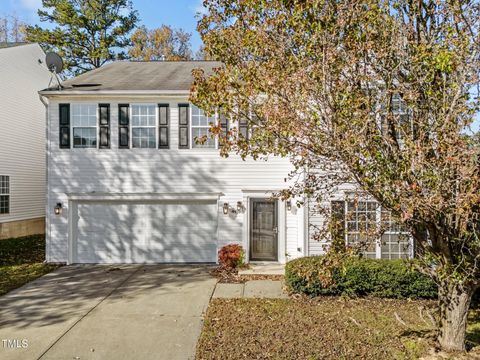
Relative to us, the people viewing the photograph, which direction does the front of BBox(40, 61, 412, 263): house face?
facing the viewer

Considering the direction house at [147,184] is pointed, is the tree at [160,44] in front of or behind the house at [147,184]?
behind

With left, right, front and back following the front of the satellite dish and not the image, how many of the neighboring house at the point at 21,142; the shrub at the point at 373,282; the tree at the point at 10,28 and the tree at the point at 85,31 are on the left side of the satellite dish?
1

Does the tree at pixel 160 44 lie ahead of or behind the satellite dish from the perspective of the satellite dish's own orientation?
behind

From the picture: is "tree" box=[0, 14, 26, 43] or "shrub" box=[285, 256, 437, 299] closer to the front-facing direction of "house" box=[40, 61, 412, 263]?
the shrub

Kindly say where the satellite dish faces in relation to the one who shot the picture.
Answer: facing the viewer and to the left of the viewer

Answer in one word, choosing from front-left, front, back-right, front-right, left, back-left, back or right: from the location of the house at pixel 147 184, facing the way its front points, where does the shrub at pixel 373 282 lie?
front-left

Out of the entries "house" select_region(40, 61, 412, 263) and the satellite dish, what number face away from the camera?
0

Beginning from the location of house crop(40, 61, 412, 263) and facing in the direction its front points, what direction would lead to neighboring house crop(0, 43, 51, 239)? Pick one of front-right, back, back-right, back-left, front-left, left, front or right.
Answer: back-right

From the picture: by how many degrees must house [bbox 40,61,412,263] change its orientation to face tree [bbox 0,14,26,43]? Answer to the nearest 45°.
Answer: approximately 135° to its right
